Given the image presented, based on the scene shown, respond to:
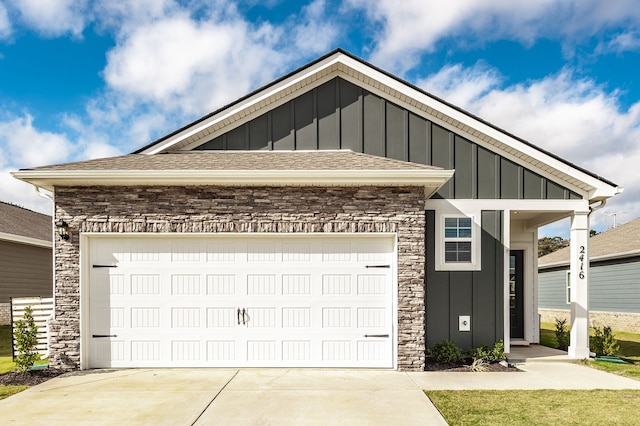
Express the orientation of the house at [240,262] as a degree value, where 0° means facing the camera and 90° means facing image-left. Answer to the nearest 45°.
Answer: approximately 0°

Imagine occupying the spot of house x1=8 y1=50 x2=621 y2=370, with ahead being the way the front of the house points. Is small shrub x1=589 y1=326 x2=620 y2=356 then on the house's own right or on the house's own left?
on the house's own left

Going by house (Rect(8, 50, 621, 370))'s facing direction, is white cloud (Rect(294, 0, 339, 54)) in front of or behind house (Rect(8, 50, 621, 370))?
behind
